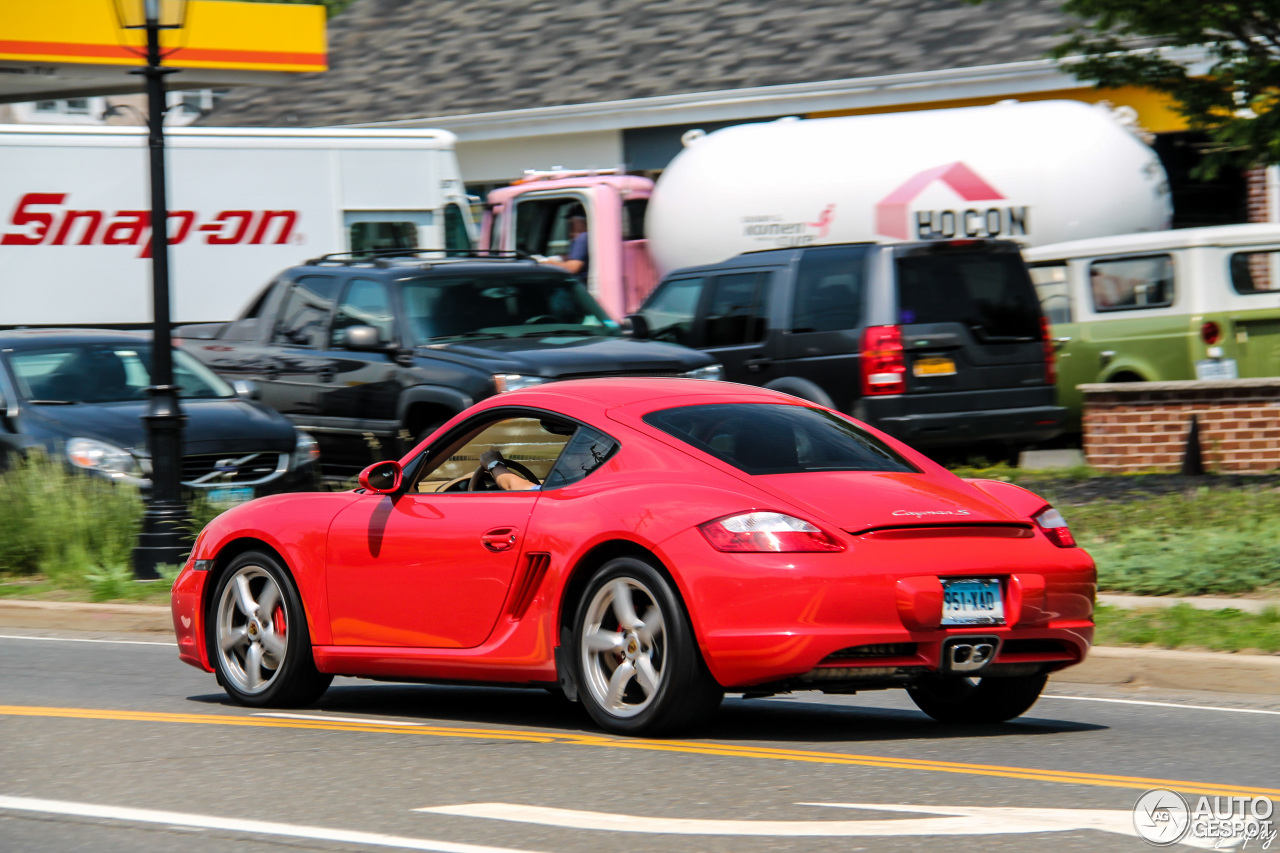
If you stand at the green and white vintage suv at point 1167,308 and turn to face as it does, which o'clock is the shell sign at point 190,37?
The shell sign is roughly at 11 o'clock from the green and white vintage suv.

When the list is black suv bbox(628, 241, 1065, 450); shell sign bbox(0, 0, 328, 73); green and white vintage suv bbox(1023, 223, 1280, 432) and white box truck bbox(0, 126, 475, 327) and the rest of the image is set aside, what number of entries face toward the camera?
1

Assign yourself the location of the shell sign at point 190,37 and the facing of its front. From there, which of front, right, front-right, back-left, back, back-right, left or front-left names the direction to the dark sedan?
front

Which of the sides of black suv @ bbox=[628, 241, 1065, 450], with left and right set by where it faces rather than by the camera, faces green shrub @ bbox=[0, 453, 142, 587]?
left

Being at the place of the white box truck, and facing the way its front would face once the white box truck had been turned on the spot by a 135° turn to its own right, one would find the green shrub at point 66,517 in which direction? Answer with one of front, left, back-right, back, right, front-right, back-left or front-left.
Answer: front-left

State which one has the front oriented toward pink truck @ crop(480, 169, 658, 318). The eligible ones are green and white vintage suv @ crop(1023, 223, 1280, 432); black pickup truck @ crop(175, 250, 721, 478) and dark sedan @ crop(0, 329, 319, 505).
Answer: the green and white vintage suv

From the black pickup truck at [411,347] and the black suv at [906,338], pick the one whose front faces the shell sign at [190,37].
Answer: the black suv at [906,338]

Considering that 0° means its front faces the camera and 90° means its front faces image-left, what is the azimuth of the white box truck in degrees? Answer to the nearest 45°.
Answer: approximately 270°

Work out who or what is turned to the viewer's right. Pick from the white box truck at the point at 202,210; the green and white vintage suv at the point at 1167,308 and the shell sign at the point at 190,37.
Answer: the white box truck

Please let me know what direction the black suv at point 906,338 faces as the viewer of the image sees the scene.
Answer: facing away from the viewer and to the left of the viewer

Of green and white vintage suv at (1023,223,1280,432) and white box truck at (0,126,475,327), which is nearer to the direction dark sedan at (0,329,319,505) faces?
the green and white vintage suv

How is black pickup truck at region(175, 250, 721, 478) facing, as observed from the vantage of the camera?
facing the viewer and to the right of the viewer

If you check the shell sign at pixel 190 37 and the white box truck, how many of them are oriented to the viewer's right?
1

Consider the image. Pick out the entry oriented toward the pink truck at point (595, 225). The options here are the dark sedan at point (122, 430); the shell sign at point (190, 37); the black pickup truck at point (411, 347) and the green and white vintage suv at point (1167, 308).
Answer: the green and white vintage suv

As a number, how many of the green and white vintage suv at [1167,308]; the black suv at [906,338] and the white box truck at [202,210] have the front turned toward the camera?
0

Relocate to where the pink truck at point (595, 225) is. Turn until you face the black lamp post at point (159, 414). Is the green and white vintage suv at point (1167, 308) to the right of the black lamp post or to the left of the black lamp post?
left

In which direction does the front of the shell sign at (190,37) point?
toward the camera
